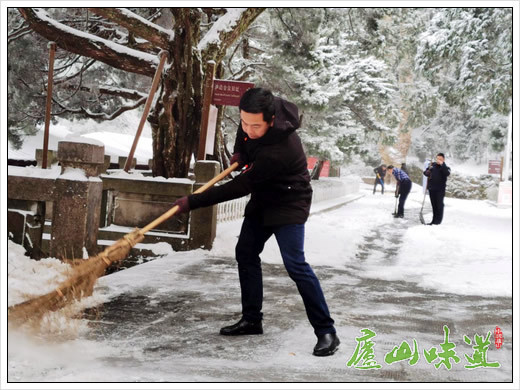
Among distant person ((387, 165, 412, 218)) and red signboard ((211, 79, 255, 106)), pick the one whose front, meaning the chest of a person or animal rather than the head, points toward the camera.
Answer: the red signboard

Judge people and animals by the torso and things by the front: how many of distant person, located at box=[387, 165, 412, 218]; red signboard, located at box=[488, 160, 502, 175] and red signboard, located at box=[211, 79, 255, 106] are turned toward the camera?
2

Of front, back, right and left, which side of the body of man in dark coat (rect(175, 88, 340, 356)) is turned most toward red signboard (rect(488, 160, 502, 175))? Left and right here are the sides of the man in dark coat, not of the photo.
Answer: back

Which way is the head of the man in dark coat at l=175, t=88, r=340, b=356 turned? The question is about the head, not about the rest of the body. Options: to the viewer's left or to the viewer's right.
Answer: to the viewer's left

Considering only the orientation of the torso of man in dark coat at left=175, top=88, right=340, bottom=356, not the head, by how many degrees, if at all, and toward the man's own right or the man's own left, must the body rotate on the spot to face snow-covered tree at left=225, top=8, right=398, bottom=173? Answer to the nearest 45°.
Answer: approximately 135° to the man's own right

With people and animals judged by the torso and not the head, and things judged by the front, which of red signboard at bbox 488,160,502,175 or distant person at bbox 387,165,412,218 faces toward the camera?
the red signboard

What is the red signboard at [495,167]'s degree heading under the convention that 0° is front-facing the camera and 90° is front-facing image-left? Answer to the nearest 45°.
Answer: approximately 0°

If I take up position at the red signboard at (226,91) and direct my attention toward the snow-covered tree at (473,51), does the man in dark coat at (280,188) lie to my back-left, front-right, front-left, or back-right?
back-right

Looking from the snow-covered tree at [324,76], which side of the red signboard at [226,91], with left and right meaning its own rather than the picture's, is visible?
back

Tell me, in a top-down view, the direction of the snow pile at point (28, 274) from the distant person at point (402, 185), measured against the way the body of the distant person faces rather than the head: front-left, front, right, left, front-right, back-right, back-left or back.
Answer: left

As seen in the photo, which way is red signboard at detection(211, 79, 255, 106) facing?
toward the camera

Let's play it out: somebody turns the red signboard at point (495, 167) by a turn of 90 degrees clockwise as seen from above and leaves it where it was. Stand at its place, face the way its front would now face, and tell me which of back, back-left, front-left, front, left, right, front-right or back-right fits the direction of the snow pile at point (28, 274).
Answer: left

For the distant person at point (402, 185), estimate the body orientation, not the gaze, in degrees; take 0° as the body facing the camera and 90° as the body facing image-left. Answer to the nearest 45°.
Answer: approximately 90°

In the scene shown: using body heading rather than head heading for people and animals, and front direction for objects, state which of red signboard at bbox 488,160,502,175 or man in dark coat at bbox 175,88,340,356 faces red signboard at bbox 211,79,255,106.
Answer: red signboard at bbox 488,160,502,175
